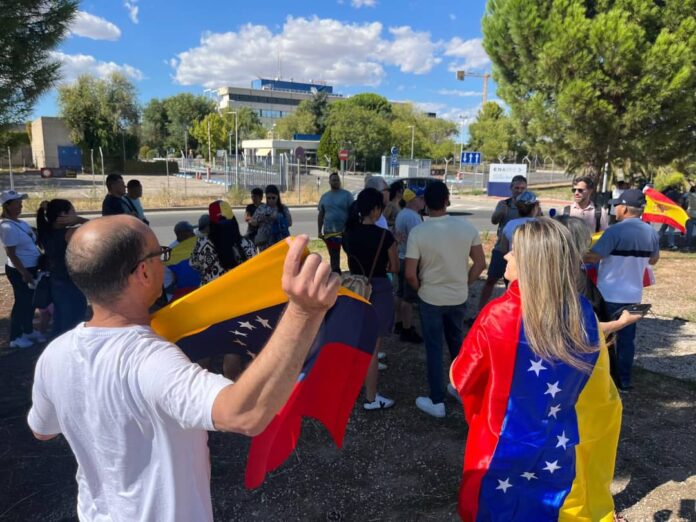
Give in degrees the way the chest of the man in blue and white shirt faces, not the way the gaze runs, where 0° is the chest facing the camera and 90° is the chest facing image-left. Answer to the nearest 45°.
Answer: approximately 135°

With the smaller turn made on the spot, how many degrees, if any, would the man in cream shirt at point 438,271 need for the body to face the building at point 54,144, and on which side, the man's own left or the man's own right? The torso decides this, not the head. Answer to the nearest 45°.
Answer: approximately 45° to the man's own left

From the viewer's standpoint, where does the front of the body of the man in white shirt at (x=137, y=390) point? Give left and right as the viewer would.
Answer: facing away from the viewer and to the right of the viewer

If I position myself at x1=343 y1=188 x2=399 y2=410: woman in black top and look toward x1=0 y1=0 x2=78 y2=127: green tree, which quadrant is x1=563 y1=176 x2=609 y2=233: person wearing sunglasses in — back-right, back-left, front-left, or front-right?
back-right

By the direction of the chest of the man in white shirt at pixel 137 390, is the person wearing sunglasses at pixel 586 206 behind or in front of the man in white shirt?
in front

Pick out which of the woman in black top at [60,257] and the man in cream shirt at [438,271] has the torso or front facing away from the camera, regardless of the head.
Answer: the man in cream shirt

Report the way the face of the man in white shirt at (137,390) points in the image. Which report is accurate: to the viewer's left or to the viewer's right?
to the viewer's right

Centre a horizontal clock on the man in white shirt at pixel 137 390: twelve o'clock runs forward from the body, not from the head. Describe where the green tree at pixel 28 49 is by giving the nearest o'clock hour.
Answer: The green tree is roughly at 10 o'clock from the man in white shirt.

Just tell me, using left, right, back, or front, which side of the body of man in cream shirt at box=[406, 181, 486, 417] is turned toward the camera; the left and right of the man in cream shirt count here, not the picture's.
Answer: back

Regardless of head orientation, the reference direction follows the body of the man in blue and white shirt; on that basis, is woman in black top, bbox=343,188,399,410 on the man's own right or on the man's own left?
on the man's own left

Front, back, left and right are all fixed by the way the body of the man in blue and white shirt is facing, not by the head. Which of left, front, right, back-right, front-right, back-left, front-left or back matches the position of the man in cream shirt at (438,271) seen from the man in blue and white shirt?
left
